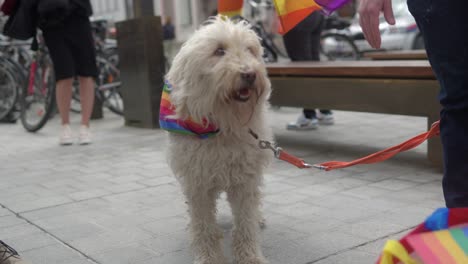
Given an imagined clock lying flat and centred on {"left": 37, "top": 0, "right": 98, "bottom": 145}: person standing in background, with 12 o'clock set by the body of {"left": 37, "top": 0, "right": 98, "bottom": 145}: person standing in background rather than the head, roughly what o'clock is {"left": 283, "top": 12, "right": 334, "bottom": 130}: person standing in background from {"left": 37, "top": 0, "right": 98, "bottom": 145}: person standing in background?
{"left": 283, "top": 12, "right": 334, "bottom": 130}: person standing in background is roughly at 9 o'clock from {"left": 37, "top": 0, "right": 98, "bottom": 145}: person standing in background.

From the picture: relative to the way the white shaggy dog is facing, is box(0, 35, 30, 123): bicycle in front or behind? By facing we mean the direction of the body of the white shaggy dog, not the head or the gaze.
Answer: behind

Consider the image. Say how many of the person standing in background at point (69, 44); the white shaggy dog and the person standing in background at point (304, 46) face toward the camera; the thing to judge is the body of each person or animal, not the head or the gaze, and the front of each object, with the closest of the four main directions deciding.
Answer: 2

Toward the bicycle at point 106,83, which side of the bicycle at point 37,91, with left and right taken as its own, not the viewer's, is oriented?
back
